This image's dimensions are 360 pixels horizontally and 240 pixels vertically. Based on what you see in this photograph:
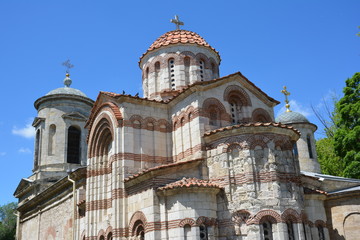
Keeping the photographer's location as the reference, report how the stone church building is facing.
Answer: facing away from the viewer and to the left of the viewer
